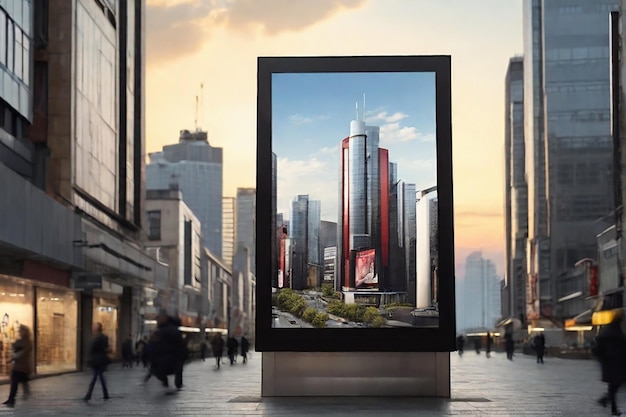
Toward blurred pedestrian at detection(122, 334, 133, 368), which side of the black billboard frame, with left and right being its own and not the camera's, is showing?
back

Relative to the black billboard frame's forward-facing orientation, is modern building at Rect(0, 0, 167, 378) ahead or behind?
behind

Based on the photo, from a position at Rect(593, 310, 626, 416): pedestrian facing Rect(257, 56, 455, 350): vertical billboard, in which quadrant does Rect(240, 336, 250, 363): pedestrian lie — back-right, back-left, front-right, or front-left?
front-right

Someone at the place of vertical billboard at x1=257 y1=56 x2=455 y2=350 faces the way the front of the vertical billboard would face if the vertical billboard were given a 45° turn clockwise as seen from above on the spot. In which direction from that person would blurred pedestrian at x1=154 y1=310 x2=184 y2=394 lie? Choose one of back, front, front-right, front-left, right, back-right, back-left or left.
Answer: right

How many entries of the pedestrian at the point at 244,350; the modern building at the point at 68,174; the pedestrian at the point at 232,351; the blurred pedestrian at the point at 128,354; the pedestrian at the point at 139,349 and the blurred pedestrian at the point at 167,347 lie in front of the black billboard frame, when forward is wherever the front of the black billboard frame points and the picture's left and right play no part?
0

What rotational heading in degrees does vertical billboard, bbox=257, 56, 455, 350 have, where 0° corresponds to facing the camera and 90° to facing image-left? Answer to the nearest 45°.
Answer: approximately 0°

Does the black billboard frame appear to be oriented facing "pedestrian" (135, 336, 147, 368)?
no

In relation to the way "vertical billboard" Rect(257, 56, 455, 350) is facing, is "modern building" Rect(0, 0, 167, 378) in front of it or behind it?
behind

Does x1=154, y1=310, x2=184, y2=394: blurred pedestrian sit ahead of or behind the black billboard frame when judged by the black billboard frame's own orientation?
behind

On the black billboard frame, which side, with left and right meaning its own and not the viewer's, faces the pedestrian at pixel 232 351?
back

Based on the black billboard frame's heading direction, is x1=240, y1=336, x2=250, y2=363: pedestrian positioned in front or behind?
behind

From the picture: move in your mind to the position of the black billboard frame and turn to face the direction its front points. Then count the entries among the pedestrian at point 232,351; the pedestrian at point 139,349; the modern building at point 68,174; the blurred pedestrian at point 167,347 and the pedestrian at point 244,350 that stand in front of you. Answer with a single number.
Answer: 0

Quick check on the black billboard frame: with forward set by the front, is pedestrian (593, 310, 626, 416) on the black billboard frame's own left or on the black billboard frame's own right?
on the black billboard frame's own left

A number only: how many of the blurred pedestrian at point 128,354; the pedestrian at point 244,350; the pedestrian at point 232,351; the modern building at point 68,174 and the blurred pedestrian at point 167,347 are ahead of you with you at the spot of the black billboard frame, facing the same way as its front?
0

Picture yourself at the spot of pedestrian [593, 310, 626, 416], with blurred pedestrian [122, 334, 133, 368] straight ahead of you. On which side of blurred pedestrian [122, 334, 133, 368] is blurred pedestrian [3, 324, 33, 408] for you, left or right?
left

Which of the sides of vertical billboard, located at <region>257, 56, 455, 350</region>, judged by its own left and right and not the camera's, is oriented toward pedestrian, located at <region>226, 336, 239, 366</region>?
back

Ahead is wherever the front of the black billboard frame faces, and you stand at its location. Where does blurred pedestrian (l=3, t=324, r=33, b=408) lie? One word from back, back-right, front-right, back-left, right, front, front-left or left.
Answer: right
